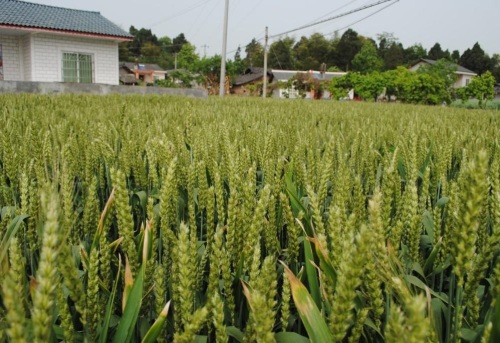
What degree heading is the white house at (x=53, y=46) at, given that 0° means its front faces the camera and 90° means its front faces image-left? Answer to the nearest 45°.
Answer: approximately 0°

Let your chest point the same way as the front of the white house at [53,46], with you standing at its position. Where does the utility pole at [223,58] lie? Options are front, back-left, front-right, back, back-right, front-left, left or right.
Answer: left

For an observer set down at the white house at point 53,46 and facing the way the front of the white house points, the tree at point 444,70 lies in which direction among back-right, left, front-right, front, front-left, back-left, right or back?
left

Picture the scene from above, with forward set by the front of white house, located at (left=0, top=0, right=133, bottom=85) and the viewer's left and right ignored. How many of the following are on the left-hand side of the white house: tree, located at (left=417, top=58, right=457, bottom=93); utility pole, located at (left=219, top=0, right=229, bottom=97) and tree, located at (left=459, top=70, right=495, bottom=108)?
3

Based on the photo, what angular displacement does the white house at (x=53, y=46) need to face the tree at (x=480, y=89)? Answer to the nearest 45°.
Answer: approximately 90° to its left
